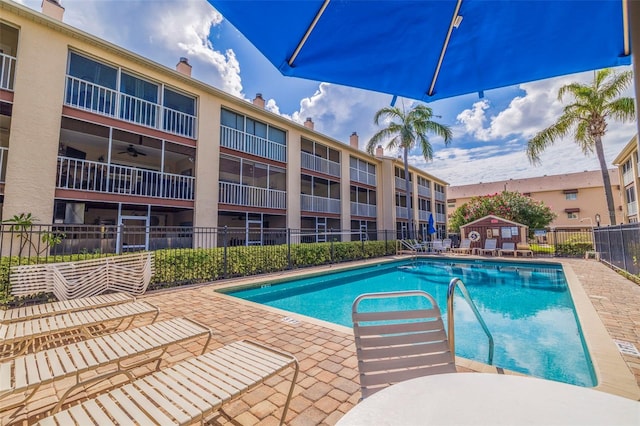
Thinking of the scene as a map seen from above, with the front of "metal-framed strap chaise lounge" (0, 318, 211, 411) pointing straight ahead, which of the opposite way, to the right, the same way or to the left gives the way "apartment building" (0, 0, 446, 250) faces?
to the right

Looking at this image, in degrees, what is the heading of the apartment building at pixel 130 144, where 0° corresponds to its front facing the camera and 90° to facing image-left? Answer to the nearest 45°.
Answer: approximately 315°

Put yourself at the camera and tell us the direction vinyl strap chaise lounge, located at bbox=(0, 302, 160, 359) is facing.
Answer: facing away from the viewer and to the right of the viewer

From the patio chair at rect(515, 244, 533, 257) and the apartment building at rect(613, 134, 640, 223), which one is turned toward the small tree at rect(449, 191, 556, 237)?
the apartment building

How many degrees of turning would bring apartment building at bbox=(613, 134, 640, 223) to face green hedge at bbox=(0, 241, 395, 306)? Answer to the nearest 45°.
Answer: approximately 45° to its left

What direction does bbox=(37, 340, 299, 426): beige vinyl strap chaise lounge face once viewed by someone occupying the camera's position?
facing away from the viewer and to the right of the viewer

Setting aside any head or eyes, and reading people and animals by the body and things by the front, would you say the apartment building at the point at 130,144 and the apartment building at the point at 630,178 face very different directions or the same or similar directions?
very different directions

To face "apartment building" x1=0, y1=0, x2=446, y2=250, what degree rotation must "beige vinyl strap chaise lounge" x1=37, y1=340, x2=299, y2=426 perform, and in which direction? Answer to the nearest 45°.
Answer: approximately 45° to its left
